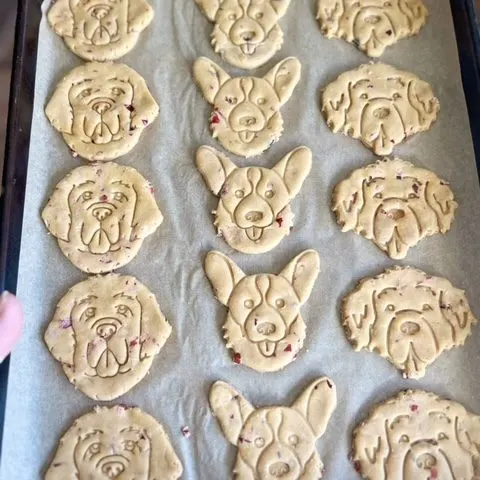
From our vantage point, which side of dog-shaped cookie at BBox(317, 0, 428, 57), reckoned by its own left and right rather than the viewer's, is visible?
front

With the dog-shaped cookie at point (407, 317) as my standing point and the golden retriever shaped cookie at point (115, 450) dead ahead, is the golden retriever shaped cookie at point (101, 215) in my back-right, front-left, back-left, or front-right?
front-right

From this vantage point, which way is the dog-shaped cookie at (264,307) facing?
toward the camera

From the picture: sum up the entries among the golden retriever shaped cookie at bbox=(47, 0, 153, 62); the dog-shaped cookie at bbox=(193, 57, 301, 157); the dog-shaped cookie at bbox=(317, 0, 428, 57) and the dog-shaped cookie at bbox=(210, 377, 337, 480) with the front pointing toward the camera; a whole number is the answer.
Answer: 4
